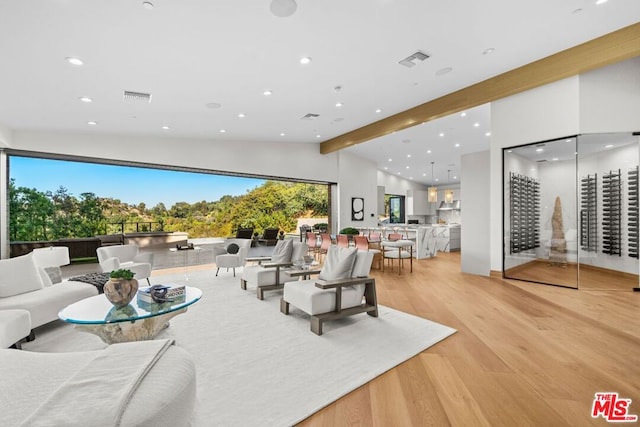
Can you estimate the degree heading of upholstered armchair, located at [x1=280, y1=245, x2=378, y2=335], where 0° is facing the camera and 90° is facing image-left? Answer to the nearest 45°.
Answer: approximately 45°

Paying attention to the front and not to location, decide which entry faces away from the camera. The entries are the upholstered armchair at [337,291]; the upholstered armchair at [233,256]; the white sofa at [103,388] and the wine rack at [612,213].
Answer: the white sofa

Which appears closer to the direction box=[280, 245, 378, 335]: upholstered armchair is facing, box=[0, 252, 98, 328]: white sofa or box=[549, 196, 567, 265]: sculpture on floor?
the white sofa

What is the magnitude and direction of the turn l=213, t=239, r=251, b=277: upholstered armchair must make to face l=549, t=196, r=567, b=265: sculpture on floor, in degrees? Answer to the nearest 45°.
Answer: approximately 90° to its left

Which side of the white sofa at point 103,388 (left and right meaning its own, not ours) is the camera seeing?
back

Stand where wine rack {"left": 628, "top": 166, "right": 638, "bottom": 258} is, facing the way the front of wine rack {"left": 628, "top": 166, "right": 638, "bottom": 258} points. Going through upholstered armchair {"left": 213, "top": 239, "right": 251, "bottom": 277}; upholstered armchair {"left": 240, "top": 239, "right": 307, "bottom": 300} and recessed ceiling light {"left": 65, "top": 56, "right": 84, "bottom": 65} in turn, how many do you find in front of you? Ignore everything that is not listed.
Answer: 3

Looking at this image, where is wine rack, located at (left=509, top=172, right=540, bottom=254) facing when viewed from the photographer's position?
facing the viewer and to the right of the viewer

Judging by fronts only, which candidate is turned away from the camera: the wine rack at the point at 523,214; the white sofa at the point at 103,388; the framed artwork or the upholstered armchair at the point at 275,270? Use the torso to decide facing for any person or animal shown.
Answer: the white sofa

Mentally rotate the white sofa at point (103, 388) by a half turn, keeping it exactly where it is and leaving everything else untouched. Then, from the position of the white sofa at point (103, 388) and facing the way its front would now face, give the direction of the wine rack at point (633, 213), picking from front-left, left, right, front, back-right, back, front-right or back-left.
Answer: left

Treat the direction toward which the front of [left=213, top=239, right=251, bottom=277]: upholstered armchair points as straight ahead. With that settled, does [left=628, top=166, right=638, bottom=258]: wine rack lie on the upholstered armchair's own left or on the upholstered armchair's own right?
on the upholstered armchair's own left

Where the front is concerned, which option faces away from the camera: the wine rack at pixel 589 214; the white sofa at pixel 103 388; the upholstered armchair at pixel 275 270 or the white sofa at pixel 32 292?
the white sofa at pixel 103 388

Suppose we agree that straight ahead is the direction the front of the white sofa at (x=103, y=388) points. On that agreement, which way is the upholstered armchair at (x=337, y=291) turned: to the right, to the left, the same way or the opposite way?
to the left

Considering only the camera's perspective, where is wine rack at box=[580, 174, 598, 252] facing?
facing the viewer and to the left of the viewer

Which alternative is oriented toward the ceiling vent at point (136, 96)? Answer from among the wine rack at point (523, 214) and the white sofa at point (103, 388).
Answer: the white sofa

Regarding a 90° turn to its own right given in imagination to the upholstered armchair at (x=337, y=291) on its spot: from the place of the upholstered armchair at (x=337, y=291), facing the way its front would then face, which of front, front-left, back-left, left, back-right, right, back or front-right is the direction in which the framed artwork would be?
front-right

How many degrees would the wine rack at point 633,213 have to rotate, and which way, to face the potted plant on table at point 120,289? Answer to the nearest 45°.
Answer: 0° — it already faces it

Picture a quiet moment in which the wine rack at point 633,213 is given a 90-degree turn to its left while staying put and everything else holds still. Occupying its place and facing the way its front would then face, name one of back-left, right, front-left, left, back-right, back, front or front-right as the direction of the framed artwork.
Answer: back-right

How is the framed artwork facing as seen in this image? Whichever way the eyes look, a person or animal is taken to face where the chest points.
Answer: toward the camera
